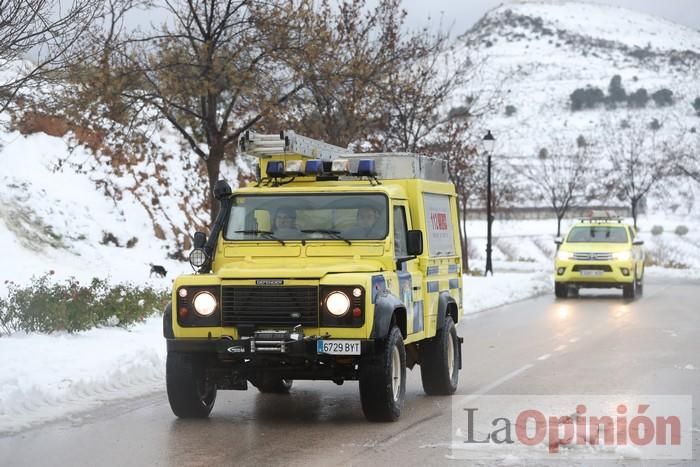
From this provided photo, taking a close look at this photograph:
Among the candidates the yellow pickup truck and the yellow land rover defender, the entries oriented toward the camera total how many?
2

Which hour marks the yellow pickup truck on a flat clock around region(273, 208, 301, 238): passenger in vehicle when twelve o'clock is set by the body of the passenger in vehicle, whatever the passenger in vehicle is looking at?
The yellow pickup truck is roughly at 7 o'clock from the passenger in vehicle.

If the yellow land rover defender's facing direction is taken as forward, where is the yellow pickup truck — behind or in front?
behind

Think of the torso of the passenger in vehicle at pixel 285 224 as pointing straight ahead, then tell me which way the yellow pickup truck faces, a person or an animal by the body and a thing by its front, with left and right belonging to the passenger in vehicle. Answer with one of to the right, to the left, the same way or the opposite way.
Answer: the same way

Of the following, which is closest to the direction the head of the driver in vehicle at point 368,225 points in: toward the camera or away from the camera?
toward the camera

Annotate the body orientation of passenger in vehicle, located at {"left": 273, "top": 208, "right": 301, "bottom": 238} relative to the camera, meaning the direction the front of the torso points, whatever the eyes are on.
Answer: toward the camera

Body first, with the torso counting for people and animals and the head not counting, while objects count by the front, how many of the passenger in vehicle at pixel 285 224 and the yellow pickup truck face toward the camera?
2

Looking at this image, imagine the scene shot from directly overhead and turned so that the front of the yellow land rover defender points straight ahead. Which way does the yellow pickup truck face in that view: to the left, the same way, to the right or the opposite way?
the same way

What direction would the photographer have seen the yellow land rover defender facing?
facing the viewer

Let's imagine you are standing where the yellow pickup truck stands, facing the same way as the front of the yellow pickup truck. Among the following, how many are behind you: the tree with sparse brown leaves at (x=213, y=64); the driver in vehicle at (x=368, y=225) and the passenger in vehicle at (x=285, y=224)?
0

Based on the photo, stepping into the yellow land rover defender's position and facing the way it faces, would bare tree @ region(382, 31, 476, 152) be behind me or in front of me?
behind

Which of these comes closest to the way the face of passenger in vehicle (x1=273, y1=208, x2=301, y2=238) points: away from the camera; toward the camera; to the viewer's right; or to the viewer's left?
toward the camera

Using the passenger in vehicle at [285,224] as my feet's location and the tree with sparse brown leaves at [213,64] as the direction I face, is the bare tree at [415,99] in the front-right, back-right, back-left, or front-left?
front-right

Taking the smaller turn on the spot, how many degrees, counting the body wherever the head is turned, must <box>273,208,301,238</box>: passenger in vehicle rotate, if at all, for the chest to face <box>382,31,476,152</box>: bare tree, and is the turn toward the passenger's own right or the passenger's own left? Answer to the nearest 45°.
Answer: approximately 180°

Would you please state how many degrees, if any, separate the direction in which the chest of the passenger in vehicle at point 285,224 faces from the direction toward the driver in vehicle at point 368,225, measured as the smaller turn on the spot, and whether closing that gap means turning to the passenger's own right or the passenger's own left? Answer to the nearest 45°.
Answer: approximately 90° to the passenger's own left

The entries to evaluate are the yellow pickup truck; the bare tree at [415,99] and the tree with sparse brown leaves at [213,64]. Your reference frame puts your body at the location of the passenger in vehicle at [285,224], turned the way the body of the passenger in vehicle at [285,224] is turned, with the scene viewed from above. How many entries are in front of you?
0
